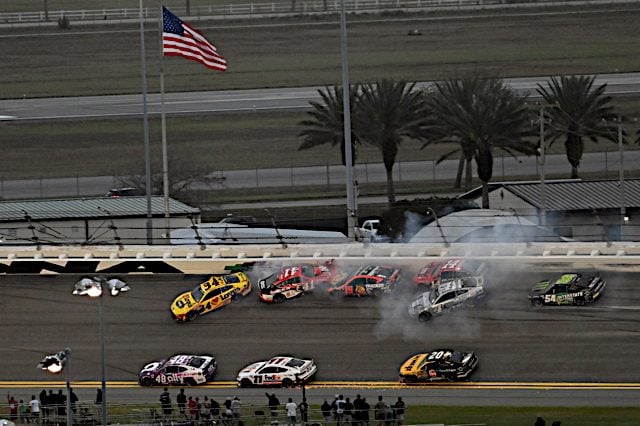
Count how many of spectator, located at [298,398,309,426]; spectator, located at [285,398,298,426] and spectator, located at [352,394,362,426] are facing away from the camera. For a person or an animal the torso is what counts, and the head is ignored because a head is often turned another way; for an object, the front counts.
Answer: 3

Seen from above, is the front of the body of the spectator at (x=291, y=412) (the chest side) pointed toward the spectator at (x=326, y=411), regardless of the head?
no

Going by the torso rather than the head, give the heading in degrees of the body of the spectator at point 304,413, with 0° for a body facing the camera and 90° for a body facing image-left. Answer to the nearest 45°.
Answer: approximately 180°

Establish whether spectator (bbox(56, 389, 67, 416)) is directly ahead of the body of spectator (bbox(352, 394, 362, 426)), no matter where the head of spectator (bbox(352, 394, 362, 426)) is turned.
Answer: no

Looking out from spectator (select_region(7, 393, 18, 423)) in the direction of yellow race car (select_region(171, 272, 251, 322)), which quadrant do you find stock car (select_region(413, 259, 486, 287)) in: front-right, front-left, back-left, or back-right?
front-right

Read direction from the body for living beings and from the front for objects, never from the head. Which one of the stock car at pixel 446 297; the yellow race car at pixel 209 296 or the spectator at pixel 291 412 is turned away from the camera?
the spectator

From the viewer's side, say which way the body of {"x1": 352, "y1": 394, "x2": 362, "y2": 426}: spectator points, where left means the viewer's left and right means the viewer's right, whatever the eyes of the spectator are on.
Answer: facing away from the viewer

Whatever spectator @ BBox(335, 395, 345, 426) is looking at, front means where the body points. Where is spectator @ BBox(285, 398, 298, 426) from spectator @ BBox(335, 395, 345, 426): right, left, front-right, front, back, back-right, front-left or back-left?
left

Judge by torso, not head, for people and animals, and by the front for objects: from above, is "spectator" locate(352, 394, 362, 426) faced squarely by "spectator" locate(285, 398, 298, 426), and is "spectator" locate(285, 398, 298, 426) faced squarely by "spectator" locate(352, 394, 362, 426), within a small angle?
no

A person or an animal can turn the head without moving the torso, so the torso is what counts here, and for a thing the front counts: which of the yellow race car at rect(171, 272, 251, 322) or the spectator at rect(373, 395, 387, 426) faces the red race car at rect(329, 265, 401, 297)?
the spectator

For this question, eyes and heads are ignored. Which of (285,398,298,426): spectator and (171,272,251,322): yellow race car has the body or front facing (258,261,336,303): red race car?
the spectator

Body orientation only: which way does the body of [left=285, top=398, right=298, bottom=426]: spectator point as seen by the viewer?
away from the camera

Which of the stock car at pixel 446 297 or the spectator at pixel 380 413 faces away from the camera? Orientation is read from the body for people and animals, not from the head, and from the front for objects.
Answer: the spectator

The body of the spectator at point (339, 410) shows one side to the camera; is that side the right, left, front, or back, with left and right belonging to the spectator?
back

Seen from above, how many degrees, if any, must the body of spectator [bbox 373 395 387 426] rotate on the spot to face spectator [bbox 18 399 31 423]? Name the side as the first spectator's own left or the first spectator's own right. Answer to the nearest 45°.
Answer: approximately 90° to the first spectator's own left

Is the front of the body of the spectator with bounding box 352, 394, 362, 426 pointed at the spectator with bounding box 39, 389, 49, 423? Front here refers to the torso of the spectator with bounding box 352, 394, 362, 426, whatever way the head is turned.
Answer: no
